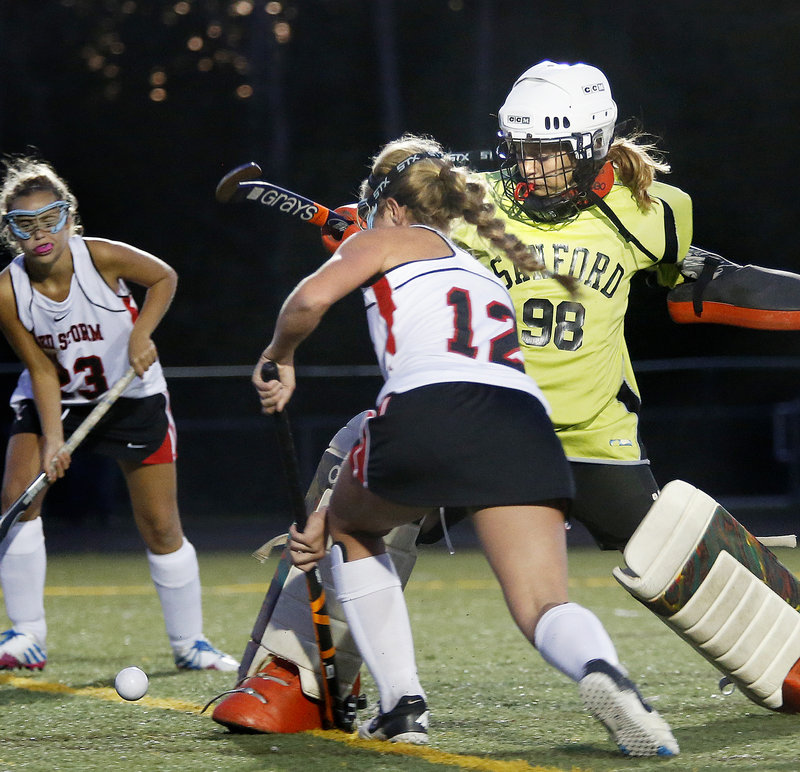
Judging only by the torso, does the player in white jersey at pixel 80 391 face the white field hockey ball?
yes

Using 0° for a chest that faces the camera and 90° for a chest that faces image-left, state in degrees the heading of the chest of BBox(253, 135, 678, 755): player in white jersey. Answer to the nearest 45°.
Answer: approximately 135°

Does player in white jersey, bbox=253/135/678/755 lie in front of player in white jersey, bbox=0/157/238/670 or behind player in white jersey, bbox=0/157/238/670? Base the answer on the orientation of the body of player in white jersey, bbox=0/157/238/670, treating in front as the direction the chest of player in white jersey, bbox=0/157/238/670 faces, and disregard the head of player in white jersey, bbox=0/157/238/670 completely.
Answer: in front

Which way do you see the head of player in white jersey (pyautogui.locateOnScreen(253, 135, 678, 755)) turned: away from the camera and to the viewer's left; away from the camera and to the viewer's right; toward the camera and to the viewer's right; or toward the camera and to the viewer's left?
away from the camera and to the viewer's left

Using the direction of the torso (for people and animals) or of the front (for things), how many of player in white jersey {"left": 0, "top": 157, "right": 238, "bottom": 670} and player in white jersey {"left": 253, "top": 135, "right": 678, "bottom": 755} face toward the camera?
1
